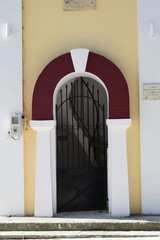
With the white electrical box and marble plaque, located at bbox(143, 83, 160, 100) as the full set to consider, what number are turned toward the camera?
2

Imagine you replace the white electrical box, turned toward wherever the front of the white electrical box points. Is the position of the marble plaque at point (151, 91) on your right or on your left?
on your left
